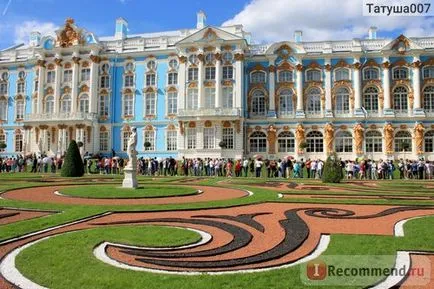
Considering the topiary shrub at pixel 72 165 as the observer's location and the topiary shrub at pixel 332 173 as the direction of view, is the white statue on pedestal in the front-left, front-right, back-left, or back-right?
front-right

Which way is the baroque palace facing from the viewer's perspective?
toward the camera

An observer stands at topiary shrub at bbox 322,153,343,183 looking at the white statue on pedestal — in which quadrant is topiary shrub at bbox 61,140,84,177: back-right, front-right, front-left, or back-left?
front-right

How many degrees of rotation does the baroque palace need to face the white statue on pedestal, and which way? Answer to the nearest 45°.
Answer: approximately 45° to its right

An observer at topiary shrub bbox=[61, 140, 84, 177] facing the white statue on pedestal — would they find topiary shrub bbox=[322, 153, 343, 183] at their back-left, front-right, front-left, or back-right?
front-left

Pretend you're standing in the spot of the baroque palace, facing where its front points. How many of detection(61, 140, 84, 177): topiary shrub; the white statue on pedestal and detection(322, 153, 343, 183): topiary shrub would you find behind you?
0

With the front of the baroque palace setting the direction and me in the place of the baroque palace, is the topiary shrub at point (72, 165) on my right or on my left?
on my right

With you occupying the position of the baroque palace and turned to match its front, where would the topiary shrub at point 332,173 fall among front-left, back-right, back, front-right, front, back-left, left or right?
front

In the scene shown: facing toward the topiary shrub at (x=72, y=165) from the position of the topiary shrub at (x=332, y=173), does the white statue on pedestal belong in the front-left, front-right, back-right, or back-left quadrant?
front-left

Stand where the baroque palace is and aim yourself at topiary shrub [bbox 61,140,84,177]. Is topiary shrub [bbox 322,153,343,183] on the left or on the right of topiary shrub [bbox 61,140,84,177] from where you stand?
left
